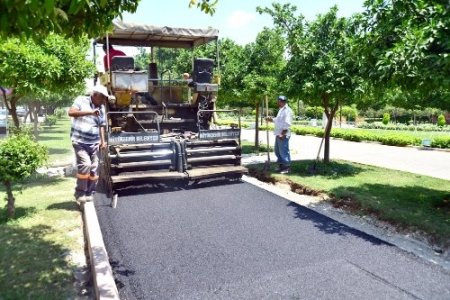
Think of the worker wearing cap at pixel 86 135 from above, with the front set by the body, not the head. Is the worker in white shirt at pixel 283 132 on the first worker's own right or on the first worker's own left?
on the first worker's own left

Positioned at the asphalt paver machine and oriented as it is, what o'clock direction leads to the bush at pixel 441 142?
The bush is roughly at 2 o'clock from the asphalt paver machine.

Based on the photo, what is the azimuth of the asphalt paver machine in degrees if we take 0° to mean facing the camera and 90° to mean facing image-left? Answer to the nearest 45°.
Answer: approximately 180°

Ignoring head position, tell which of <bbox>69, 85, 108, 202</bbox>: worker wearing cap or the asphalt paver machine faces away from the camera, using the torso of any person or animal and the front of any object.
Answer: the asphalt paver machine

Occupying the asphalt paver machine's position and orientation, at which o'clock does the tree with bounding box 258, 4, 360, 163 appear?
The tree is roughly at 3 o'clock from the asphalt paver machine.

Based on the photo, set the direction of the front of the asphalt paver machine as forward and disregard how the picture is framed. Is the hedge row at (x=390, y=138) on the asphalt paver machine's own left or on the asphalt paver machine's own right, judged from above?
on the asphalt paver machine's own right

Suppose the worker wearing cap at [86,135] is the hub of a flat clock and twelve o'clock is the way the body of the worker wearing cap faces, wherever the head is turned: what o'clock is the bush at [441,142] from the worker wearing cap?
The bush is roughly at 10 o'clock from the worker wearing cap.

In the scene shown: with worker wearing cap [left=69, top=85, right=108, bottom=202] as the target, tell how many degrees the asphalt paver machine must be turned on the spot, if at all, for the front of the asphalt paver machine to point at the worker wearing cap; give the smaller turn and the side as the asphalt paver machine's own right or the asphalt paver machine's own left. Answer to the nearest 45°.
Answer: approximately 135° to the asphalt paver machine's own left

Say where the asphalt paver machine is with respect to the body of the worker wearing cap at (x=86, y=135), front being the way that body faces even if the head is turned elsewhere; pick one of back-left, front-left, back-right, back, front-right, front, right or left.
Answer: left

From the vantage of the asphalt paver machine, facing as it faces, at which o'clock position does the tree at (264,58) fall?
The tree is roughly at 1 o'clock from the asphalt paver machine.

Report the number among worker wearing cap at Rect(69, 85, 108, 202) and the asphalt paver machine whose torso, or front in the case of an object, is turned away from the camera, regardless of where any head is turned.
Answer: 1

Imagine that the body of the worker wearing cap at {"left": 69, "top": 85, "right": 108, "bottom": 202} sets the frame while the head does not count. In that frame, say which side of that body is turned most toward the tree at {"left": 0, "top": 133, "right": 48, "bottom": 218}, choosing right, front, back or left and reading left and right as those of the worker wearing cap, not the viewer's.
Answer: right

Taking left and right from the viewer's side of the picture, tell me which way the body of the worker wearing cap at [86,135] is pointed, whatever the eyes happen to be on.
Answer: facing the viewer and to the right of the viewer

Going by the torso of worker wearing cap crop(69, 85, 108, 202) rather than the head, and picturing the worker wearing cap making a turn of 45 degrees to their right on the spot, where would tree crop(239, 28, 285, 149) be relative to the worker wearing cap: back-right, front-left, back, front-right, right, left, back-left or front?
back-left
